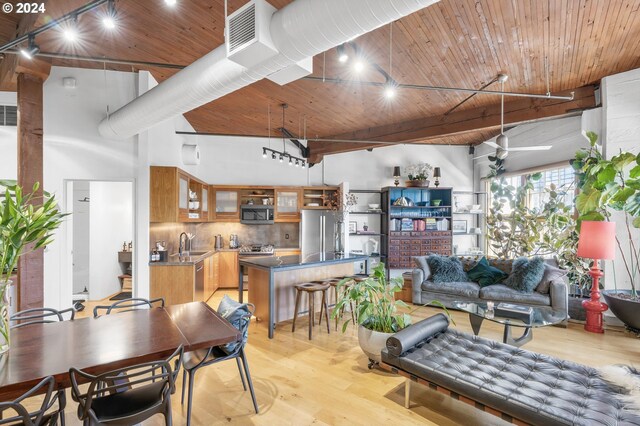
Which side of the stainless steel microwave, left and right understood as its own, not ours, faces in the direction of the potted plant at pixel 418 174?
left

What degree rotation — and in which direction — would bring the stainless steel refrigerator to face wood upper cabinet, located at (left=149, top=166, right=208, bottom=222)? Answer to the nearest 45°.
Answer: approximately 45° to its right

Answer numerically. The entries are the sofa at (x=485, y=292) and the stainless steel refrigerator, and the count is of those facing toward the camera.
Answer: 2

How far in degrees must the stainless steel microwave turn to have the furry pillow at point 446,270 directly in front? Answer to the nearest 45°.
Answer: approximately 45° to its left

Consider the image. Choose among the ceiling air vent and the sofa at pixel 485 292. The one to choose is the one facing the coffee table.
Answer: the sofa

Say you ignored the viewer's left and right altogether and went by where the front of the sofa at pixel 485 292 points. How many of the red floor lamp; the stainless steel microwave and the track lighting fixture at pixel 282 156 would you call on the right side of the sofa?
2

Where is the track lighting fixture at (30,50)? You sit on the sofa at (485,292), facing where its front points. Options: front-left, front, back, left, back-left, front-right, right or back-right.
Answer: front-right

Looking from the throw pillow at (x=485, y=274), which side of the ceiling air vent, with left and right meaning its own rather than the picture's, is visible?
back

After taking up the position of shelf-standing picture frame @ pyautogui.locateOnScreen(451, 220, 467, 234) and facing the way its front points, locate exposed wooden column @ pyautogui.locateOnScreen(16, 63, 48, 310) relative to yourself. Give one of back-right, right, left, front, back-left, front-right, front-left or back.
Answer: front-right

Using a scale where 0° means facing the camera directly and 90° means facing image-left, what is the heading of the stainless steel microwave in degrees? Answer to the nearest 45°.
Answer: approximately 0°

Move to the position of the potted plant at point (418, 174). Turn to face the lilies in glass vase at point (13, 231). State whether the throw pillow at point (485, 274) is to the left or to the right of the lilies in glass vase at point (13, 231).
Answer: left

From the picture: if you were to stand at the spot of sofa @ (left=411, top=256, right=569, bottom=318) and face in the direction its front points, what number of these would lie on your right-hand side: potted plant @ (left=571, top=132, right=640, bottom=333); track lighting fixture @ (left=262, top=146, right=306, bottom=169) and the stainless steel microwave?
2

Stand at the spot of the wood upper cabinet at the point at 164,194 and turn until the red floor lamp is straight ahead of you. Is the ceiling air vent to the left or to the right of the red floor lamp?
right
